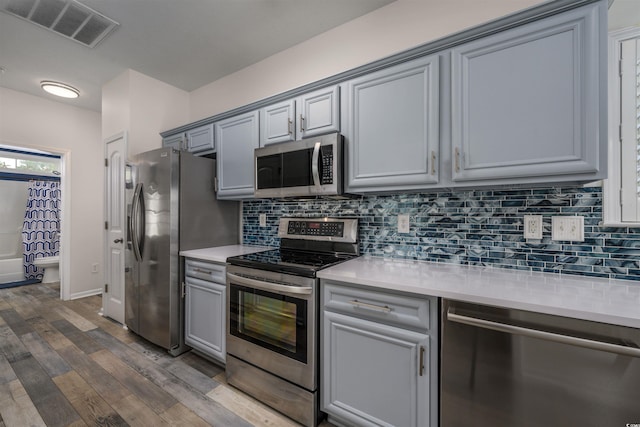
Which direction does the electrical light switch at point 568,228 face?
toward the camera

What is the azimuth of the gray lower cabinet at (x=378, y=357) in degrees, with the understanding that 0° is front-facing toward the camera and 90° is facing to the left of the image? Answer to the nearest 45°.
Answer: approximately 45°

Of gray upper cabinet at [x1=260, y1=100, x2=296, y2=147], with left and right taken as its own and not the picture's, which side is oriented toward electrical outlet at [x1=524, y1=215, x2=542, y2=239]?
left

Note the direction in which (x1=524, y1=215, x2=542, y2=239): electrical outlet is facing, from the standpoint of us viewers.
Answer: facing the viewer

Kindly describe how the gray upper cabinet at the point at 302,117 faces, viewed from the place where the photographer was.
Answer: facing the viewer and to the left of the viewer

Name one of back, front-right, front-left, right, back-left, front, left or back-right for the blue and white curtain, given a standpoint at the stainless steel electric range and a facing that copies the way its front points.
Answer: right

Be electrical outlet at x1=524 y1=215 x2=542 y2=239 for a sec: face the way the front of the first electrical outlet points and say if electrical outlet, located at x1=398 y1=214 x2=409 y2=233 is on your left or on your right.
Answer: on your right
